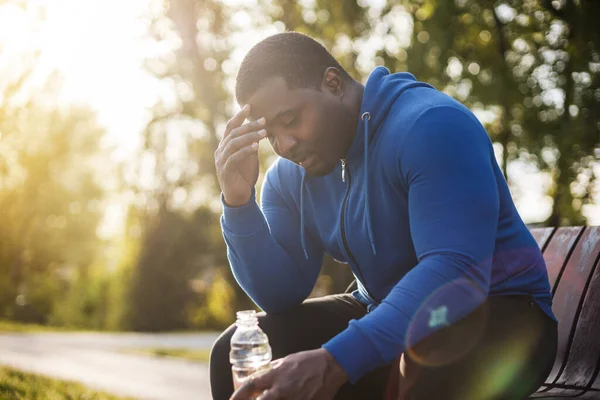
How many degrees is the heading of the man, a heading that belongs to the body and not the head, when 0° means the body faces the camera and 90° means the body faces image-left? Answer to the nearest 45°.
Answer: approximately 45°
